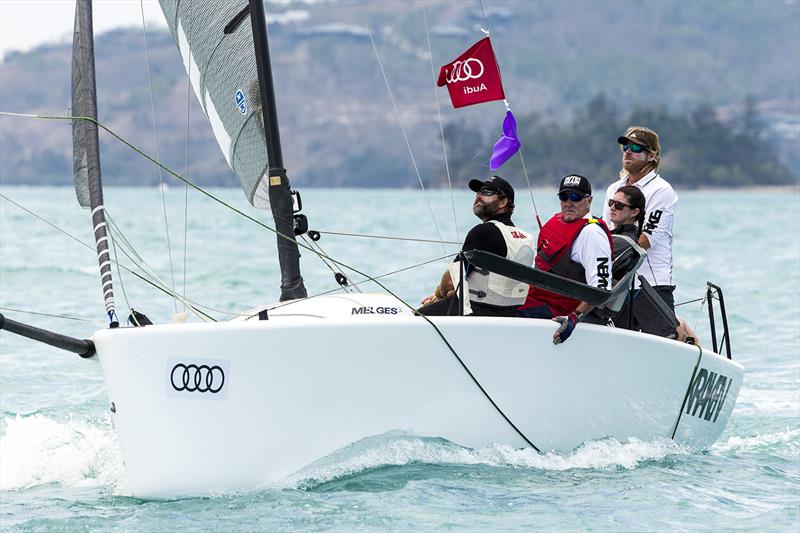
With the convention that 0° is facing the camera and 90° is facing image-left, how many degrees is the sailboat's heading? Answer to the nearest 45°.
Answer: approximately 45°

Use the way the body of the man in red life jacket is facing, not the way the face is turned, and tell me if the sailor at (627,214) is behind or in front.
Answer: behind

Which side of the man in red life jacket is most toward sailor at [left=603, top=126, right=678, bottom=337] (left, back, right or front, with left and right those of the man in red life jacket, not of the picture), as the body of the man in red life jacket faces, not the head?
back

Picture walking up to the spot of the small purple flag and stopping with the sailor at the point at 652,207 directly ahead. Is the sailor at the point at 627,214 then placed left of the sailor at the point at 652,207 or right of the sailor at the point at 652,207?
right

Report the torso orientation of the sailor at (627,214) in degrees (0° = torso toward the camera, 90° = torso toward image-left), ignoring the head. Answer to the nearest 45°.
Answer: approximately 45°

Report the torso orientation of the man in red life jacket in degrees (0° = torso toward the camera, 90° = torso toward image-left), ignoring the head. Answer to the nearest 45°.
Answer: approximately 45°

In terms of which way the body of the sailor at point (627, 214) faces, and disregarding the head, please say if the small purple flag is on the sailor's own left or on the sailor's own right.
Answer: on the sailor's own right

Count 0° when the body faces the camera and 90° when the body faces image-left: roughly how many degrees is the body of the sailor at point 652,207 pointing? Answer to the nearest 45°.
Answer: approximately 45°

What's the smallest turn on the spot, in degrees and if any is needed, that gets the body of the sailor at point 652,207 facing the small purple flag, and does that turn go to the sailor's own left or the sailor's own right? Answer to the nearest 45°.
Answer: approximately 45° to the sailor's own right
